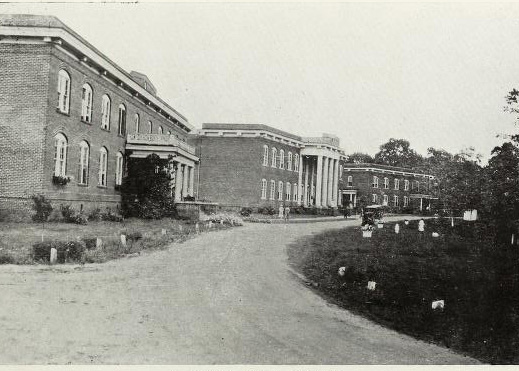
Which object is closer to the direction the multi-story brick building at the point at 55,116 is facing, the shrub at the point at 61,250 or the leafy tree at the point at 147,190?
the shrub

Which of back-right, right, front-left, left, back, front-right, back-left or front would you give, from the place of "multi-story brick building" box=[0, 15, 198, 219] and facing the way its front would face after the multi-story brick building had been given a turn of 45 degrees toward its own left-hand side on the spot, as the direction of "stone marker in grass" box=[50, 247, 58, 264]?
right

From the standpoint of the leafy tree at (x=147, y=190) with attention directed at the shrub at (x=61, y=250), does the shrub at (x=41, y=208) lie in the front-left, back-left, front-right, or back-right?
front-right

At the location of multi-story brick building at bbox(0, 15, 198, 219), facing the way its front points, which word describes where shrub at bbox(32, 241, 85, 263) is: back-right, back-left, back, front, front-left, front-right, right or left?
front-right

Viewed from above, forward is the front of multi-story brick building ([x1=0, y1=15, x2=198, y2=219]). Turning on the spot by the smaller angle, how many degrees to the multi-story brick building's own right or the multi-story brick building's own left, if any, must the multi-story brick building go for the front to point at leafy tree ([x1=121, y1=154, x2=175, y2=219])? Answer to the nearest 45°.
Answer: approximately 90° to the multi-story brick building's own left

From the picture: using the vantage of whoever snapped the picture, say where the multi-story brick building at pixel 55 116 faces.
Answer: facing the viewer and to the right of the viewer

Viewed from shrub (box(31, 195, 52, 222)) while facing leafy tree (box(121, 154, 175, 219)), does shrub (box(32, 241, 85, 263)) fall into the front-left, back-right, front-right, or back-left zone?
back-right
